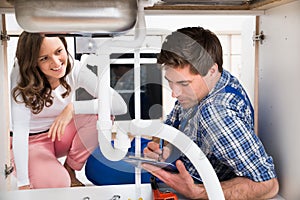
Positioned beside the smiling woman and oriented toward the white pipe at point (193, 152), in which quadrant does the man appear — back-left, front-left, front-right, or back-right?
front-left

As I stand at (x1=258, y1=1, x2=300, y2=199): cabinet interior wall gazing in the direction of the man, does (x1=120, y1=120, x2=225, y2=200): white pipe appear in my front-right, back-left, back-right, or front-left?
front-left

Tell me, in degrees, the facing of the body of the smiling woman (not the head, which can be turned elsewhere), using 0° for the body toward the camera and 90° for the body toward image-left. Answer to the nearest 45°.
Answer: approximately 315°

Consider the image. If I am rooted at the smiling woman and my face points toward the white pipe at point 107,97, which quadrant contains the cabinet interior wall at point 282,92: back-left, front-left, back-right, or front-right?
front-left

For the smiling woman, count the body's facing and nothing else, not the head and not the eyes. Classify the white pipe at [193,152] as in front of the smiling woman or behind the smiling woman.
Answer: in front

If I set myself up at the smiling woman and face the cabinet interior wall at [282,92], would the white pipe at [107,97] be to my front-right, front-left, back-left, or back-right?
front-right

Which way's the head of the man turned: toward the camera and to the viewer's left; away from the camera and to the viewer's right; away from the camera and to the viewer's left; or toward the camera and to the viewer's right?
toward the camera and to the viewer's left

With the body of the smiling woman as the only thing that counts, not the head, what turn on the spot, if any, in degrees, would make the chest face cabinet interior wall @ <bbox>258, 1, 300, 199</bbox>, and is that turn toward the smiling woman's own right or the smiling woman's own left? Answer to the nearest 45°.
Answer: approximately 45° to the smiling woman's own left

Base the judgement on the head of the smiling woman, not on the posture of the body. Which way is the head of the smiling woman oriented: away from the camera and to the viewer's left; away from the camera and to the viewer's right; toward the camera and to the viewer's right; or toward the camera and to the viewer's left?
toward the camera and to the viewer's right
